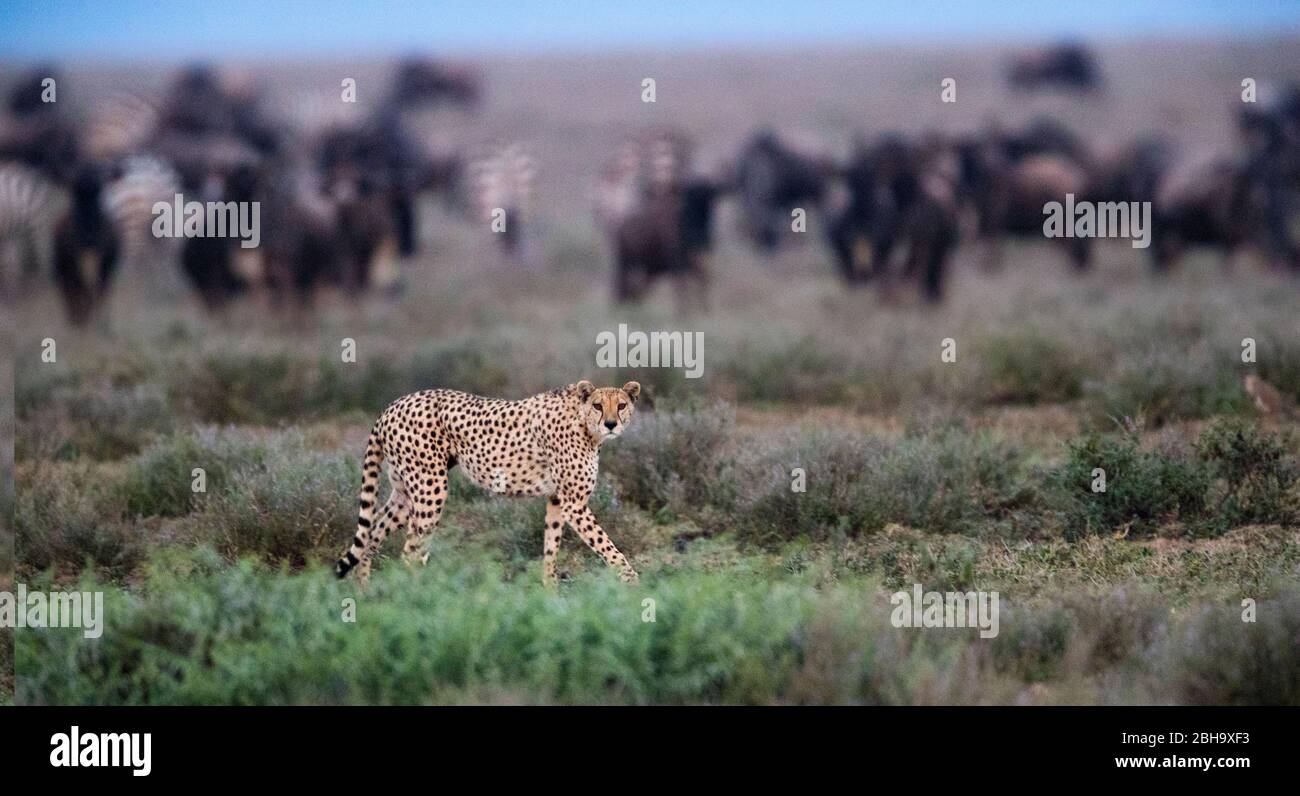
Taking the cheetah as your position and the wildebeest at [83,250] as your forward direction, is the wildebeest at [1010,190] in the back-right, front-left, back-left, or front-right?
front-right

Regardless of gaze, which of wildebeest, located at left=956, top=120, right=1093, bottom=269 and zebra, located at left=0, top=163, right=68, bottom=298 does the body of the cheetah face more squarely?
the wildebeest

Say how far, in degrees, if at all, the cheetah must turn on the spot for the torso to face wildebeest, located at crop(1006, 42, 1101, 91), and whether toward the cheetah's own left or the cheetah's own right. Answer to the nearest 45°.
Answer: approximately 45° to the cheetah's own left

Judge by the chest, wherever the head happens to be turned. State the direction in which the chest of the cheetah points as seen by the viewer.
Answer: to the viewer's right

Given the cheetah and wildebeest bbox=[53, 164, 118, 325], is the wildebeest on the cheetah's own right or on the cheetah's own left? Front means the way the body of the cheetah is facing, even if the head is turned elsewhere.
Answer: on the cheetah's own left

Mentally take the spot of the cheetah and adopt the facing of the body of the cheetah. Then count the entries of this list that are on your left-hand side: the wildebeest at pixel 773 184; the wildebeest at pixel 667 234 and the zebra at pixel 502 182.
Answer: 3

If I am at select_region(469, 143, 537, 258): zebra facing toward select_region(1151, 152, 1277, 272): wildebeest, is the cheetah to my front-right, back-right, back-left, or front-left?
front-right

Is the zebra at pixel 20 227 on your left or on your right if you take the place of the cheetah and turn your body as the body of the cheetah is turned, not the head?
on your left

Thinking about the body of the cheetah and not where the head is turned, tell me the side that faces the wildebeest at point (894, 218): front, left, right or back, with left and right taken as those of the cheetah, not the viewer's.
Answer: left

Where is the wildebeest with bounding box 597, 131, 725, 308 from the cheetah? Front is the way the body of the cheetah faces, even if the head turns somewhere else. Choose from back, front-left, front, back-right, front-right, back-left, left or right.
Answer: left

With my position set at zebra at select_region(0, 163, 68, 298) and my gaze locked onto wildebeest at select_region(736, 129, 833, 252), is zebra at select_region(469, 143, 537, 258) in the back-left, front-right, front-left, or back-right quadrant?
front-left

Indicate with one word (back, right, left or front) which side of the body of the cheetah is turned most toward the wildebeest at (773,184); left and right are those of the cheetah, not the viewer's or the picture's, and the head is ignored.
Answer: left

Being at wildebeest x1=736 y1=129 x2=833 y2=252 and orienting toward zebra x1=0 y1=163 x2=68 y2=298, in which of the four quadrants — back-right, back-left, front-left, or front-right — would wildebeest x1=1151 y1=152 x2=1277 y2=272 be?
back-left

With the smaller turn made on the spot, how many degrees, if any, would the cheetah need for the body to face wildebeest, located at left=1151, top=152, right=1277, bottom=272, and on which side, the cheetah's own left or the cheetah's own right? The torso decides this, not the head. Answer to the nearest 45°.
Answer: approximately 45° to the cheetah's own left

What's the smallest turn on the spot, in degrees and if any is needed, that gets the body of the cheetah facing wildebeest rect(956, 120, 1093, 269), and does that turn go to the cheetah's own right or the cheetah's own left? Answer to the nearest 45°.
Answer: approximately 45° to the cheetah's own left

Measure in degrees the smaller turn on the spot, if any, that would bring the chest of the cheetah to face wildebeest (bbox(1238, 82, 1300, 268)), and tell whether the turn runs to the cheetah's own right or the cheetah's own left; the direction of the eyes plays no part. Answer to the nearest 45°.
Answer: approximately 45° to the cheetah's own left
